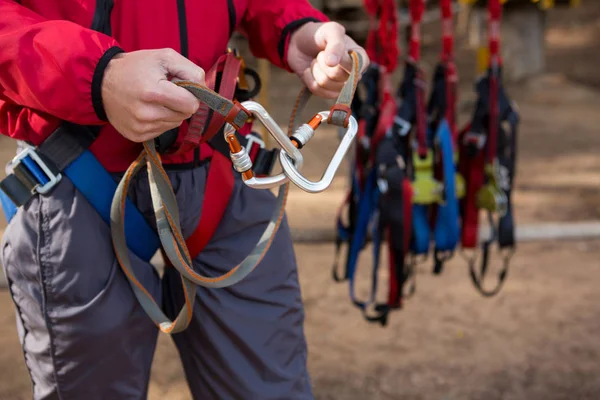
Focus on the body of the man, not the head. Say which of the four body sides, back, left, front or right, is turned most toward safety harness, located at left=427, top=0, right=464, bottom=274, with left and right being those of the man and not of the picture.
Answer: left

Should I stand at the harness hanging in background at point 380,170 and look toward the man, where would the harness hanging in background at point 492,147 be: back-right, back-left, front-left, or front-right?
back-left

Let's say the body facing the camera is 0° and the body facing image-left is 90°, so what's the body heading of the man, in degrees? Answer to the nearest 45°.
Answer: approximately 315°

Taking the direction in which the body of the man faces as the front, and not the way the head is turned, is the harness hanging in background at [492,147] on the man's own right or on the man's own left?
on the man's own left
